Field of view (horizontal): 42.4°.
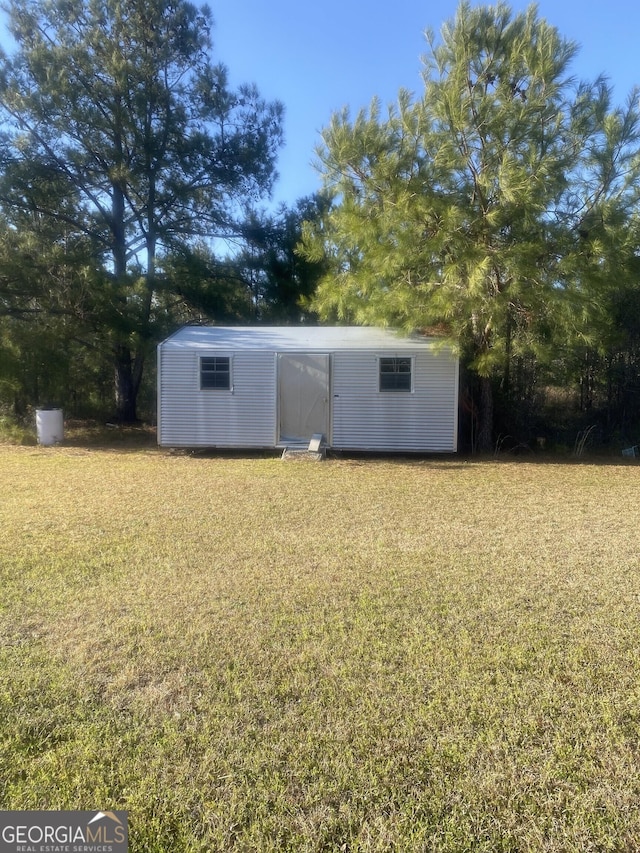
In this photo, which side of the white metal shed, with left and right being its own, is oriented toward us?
front

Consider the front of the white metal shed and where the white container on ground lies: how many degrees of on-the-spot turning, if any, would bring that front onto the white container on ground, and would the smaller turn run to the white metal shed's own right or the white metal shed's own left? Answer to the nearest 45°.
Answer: approximately 90° to the white metal shed's own right
